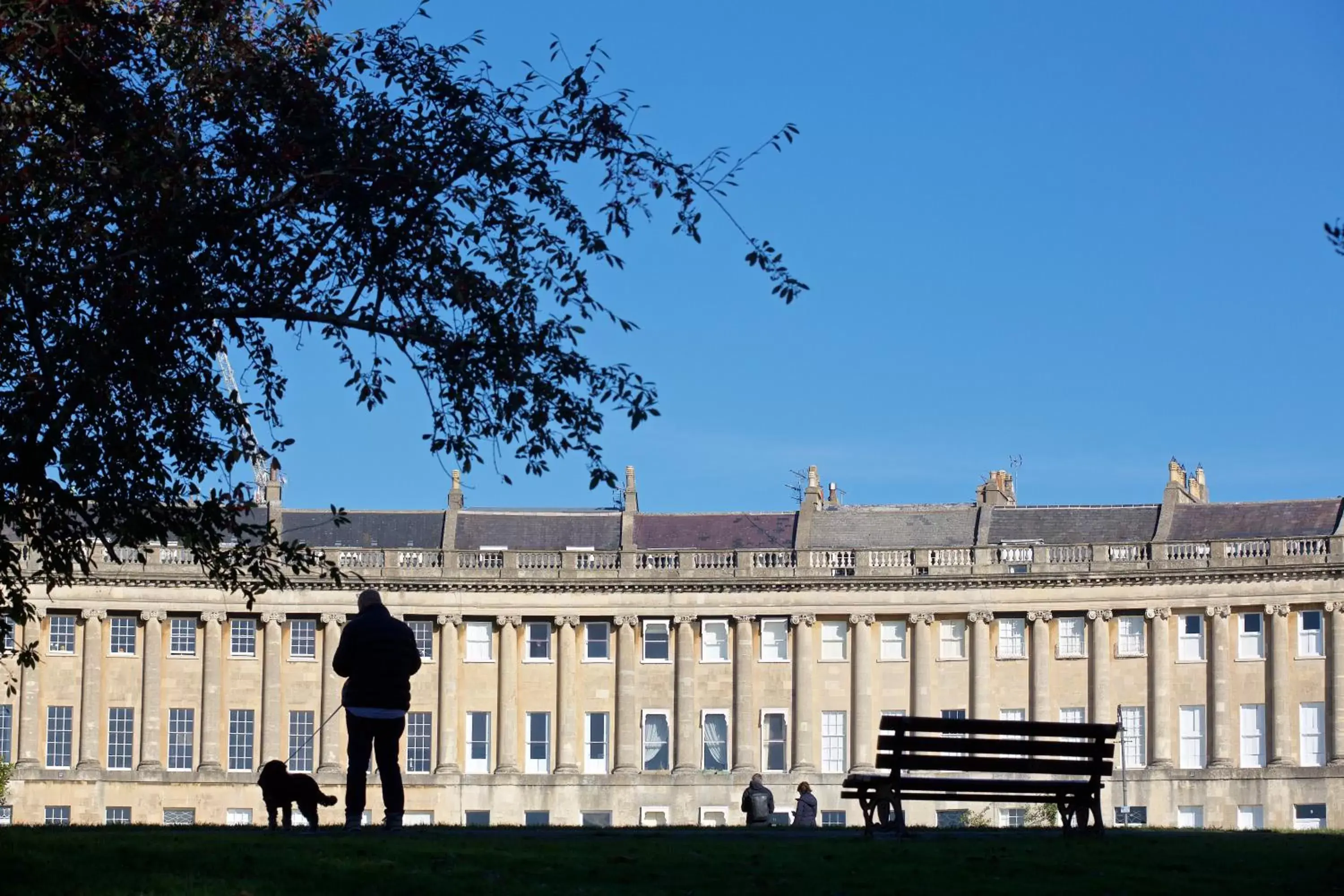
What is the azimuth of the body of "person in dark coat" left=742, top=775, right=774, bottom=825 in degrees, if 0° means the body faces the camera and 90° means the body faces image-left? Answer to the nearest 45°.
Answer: approximately 180°

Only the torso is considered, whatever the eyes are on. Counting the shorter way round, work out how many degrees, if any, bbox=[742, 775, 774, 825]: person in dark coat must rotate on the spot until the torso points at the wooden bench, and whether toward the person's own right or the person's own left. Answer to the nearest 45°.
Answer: approximately 180°

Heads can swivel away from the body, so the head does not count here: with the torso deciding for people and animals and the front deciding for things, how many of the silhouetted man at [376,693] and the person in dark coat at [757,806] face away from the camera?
2

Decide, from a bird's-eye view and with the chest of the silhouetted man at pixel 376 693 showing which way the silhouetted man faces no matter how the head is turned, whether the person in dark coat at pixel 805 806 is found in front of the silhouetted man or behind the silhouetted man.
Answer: in front

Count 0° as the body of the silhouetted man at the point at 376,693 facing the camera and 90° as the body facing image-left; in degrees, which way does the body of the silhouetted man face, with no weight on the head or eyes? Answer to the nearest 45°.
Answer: approximately 180°

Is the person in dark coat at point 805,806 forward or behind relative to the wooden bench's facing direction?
forward

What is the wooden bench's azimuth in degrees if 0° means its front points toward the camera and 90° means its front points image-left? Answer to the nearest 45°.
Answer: approximately 135°
